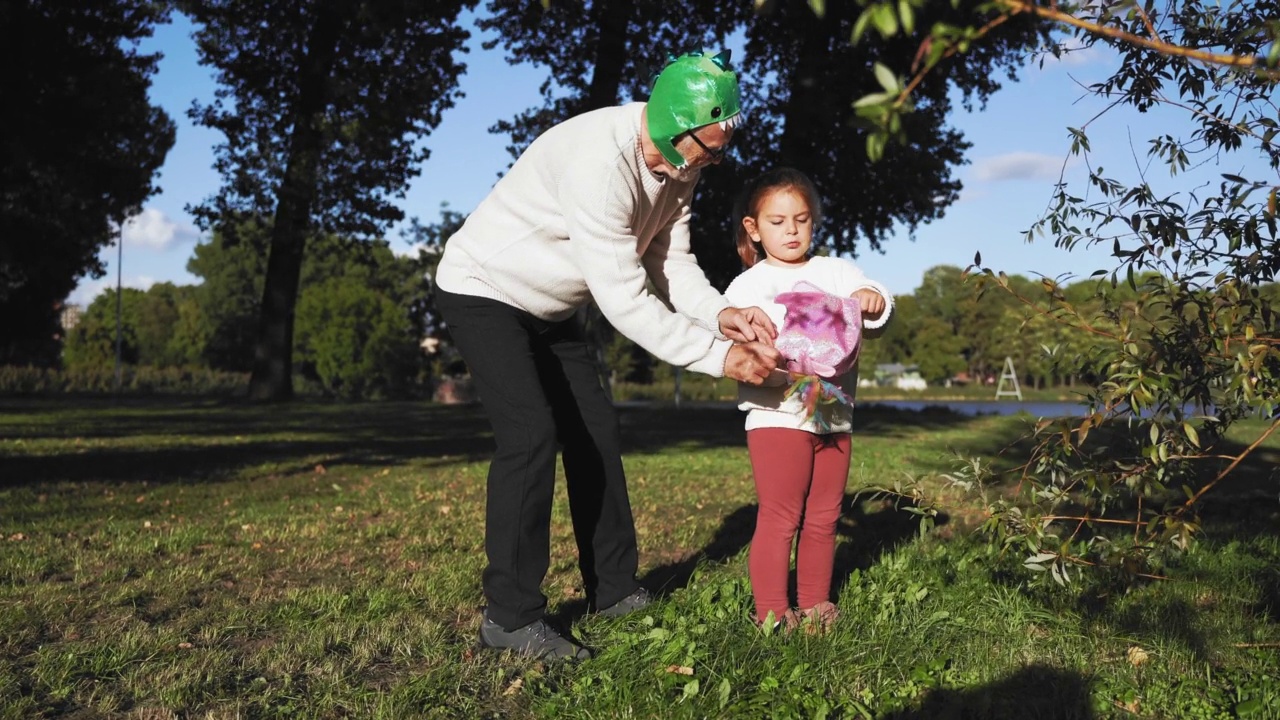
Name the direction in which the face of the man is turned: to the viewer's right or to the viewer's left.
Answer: to the viewer's right

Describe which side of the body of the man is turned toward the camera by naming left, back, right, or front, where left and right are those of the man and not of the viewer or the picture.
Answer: right

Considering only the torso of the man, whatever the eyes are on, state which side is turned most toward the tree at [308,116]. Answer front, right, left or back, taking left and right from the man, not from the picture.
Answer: left

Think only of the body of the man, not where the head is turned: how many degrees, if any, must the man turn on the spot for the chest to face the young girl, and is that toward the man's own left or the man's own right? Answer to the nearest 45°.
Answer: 0° — they already face them

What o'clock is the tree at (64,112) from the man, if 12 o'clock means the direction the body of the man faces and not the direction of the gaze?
The tree is roughly at 8 o'clock from the man.

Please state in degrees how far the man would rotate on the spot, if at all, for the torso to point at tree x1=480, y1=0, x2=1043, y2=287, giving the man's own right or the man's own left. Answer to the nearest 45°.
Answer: approximately 90° to the man's own left

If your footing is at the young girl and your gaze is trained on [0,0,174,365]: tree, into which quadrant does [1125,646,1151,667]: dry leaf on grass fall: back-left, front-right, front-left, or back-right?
back-right
